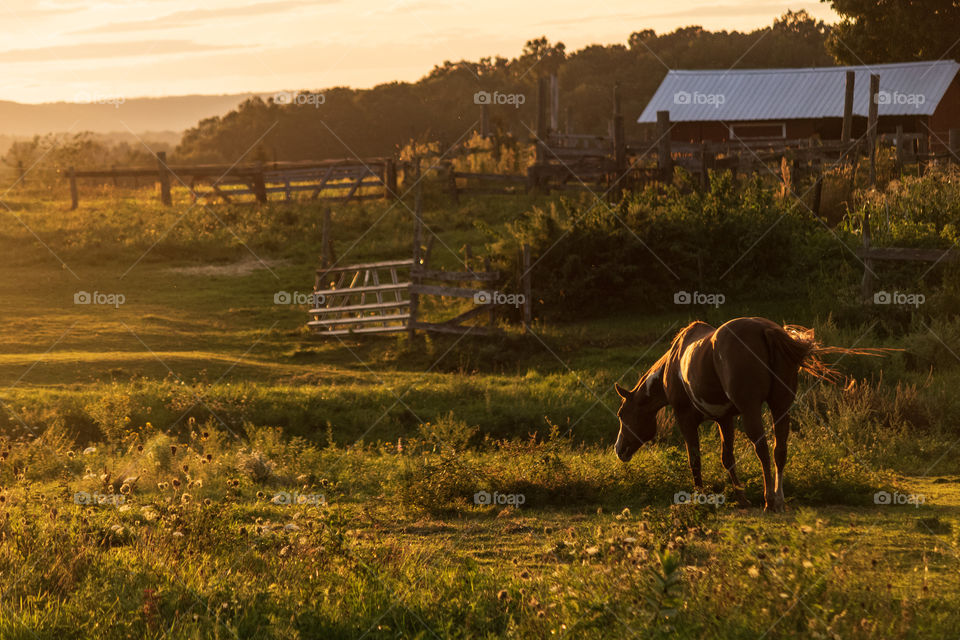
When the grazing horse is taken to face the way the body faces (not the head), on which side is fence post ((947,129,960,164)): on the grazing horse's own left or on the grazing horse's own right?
on the grazing horse's own right

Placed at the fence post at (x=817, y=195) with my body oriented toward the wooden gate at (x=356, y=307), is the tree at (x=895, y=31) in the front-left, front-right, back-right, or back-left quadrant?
back-right

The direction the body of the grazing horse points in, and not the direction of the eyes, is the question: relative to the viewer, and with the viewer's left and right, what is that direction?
facing away from the viewer and to the left of the viewer

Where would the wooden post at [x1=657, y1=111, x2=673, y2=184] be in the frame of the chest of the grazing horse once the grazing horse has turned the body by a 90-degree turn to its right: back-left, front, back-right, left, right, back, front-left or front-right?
front-left

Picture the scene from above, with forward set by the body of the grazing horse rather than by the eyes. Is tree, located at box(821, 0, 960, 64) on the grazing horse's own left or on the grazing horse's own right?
on the grazing horse's own right

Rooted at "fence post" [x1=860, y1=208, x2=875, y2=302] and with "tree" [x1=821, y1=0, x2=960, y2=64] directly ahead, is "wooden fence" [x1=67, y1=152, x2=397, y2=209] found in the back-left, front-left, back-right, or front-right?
front-left

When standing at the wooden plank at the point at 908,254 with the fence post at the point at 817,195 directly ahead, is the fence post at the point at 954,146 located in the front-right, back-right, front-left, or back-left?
front-right

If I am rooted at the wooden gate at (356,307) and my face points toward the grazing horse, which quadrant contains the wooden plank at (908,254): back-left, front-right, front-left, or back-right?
front-left

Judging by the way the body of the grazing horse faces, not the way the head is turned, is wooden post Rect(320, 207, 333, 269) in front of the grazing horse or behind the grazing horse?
in front

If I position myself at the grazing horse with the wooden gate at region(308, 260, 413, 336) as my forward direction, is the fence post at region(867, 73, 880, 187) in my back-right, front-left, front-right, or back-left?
front-right

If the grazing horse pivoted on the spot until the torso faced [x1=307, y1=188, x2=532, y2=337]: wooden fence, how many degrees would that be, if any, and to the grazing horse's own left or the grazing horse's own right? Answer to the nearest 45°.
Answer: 0° — it already faces it

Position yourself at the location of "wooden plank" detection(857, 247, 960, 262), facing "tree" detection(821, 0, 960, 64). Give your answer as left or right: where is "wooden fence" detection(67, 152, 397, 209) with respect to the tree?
left

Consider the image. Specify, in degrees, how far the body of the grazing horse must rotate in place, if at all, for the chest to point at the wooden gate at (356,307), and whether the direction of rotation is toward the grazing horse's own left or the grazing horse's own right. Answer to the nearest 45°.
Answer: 0° — it already faces it
